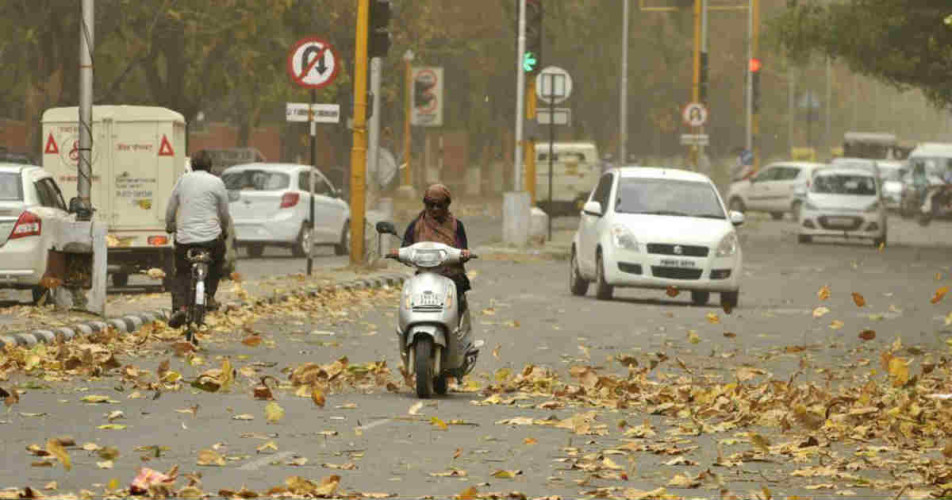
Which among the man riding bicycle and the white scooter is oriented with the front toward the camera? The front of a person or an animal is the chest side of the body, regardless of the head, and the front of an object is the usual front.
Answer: the white scooter

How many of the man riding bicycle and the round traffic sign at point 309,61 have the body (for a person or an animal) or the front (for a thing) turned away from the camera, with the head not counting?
1

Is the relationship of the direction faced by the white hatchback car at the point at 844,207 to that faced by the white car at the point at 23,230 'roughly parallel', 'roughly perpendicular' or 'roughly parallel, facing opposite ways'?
roughly parallel, facing opposite ways

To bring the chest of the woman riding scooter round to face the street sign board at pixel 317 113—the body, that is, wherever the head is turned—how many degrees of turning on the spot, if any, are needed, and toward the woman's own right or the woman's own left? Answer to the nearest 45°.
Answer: approximately 180°

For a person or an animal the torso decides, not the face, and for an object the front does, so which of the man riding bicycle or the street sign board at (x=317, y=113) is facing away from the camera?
the man riding bicycle

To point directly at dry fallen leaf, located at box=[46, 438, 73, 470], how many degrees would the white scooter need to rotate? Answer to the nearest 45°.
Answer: approximately 45° to its right

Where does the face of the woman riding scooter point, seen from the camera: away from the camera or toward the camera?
toward the camera

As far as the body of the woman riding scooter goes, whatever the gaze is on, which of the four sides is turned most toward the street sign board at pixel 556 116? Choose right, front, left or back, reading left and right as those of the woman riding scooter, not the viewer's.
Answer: back

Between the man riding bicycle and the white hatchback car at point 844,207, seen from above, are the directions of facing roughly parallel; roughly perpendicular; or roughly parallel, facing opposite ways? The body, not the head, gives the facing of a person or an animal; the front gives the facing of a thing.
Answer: roughly parallel, facing opposite ways

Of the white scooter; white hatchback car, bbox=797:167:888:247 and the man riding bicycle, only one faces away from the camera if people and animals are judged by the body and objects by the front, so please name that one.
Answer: the man riding bicycle

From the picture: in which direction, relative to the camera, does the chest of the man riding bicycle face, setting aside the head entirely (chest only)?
away from the camera

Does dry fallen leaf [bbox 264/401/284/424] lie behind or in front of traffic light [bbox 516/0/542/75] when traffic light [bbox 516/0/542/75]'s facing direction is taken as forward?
in front

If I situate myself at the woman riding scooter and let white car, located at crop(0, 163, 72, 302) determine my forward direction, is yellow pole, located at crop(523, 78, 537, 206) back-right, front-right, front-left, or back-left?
front-right

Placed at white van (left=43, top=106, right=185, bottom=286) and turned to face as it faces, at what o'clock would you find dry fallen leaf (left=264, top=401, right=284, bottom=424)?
The dry fallen leaf is roughly at 6 o'clock from the white van.

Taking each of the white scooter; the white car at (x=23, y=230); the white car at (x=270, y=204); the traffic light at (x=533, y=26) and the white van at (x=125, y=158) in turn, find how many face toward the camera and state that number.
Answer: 2

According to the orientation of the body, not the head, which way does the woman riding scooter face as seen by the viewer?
toward the camera

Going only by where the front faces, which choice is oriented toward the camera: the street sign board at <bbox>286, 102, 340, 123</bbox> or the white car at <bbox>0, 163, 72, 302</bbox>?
the street sign board

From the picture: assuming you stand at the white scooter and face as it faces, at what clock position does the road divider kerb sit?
The road divider kerb is roughly at 5 o'clock from the white scooter.

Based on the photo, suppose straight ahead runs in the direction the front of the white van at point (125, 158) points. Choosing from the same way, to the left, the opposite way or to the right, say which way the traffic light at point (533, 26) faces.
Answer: the opposite way

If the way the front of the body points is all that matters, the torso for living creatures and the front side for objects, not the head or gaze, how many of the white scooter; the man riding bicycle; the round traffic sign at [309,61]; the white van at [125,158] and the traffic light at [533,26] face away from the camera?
2

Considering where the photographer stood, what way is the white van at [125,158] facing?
facing away from the viewer
